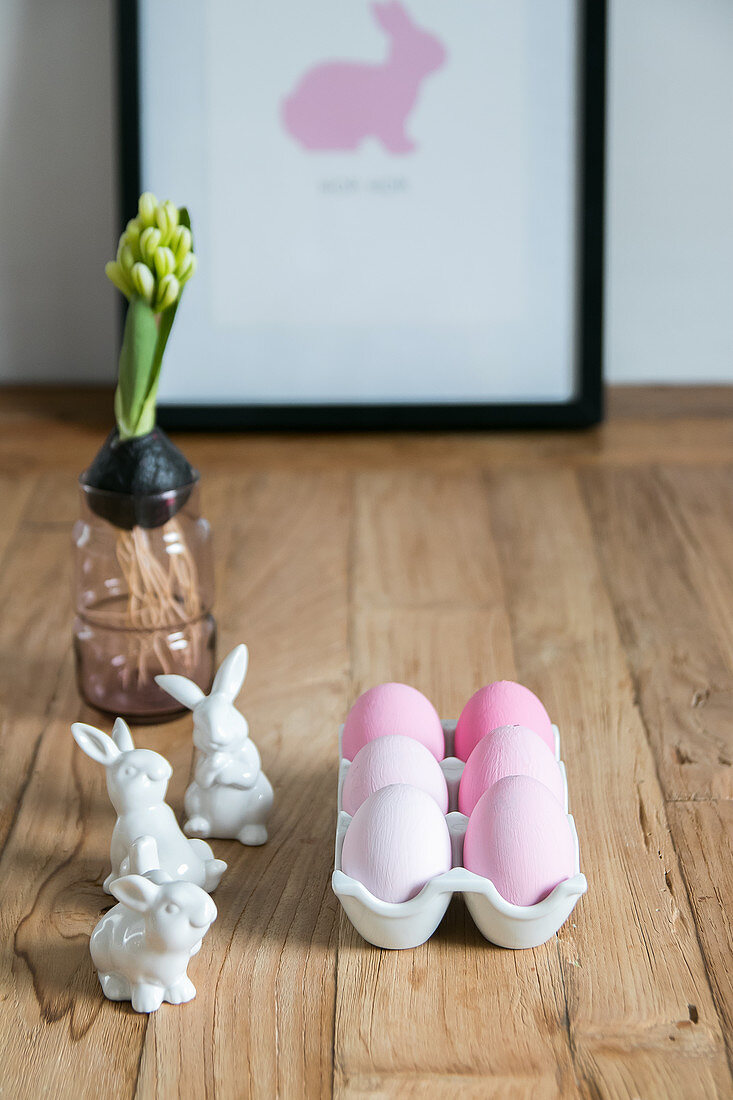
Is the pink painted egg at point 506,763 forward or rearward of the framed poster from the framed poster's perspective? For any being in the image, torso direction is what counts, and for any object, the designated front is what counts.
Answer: forward

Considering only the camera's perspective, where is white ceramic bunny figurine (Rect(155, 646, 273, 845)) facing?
facing the viewer

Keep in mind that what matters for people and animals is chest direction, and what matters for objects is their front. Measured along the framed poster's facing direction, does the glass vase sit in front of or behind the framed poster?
in front

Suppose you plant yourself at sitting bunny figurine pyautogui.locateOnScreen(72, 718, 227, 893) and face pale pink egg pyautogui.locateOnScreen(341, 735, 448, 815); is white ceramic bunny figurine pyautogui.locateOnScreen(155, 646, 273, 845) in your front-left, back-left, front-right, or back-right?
front-left

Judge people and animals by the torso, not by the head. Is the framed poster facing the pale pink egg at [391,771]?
yes

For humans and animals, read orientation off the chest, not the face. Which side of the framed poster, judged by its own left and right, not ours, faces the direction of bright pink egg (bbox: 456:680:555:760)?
front

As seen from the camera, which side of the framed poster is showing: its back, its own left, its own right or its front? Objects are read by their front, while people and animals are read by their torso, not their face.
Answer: front
